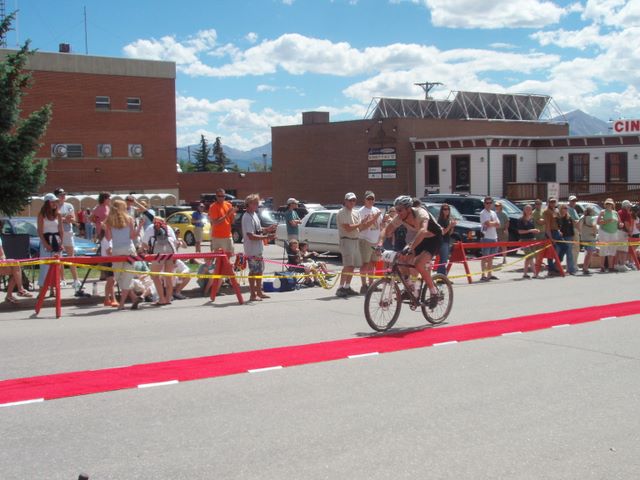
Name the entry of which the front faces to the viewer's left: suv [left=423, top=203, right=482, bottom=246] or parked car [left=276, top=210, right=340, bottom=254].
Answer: the parked car

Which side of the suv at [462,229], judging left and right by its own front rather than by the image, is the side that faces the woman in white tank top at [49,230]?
right

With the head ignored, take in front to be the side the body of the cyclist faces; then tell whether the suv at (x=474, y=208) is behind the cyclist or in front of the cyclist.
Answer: behind

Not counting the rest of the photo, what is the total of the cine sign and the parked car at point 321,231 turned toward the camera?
1

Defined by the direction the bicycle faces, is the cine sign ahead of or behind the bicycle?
behind

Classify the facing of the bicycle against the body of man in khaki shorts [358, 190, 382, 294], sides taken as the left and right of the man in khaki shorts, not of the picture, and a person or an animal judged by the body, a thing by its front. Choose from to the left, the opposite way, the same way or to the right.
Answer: to the right

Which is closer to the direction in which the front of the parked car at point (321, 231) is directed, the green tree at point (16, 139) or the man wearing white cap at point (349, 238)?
the green tree

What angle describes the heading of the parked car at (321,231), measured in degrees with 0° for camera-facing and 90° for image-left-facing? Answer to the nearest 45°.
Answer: approximately 90°

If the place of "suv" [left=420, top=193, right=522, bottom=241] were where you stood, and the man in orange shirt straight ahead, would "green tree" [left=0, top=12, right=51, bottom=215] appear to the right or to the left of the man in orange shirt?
right

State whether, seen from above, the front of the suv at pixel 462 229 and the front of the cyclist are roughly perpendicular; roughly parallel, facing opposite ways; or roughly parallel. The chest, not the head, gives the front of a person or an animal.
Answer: roughly perpendicular

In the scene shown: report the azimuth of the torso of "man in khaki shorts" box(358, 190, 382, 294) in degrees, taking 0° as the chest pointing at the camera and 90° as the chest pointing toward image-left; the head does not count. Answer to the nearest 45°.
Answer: approximately 315°

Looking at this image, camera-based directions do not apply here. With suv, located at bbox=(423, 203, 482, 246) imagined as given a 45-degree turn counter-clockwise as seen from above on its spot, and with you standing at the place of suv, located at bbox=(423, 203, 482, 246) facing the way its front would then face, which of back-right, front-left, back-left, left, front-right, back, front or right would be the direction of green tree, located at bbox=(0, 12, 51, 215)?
back
